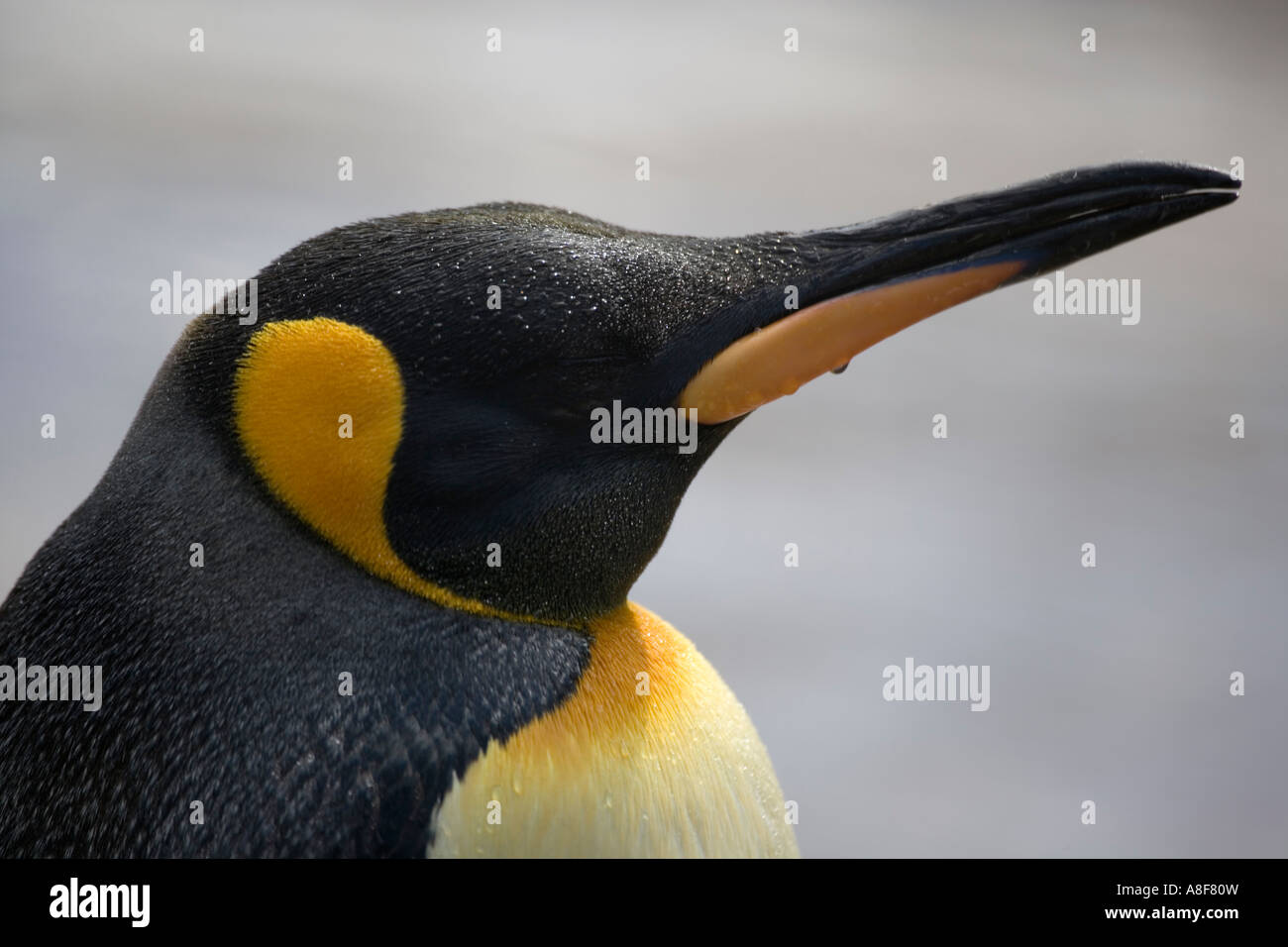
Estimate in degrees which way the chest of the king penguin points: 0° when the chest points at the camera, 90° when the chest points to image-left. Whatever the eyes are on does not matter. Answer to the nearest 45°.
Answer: approximately 270°
